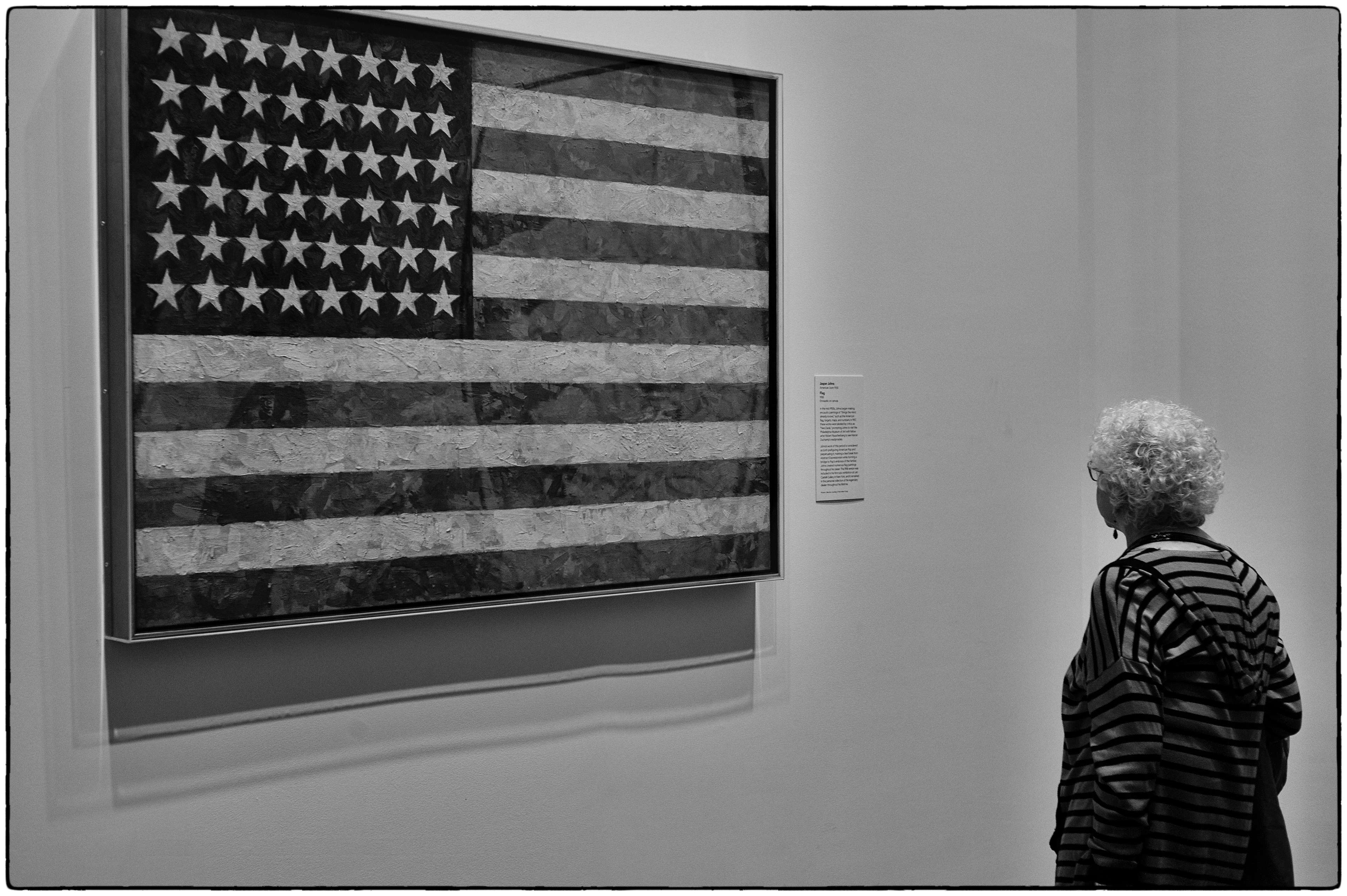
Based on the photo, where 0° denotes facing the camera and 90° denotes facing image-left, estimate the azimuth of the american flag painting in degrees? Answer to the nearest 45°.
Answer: approximately 315°

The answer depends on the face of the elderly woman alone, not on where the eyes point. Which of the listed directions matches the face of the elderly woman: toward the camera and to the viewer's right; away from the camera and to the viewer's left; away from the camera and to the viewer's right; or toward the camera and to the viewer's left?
away from the camera and to the viewer's left

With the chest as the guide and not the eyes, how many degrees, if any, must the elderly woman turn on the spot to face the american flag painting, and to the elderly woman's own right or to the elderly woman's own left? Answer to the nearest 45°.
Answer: approximately 45° to the elderly woman's own left

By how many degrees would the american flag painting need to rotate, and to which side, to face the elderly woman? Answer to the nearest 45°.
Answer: approximately 45° to its left

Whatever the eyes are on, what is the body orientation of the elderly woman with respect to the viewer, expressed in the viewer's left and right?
facing away from the viewer and to the left of the viewer
